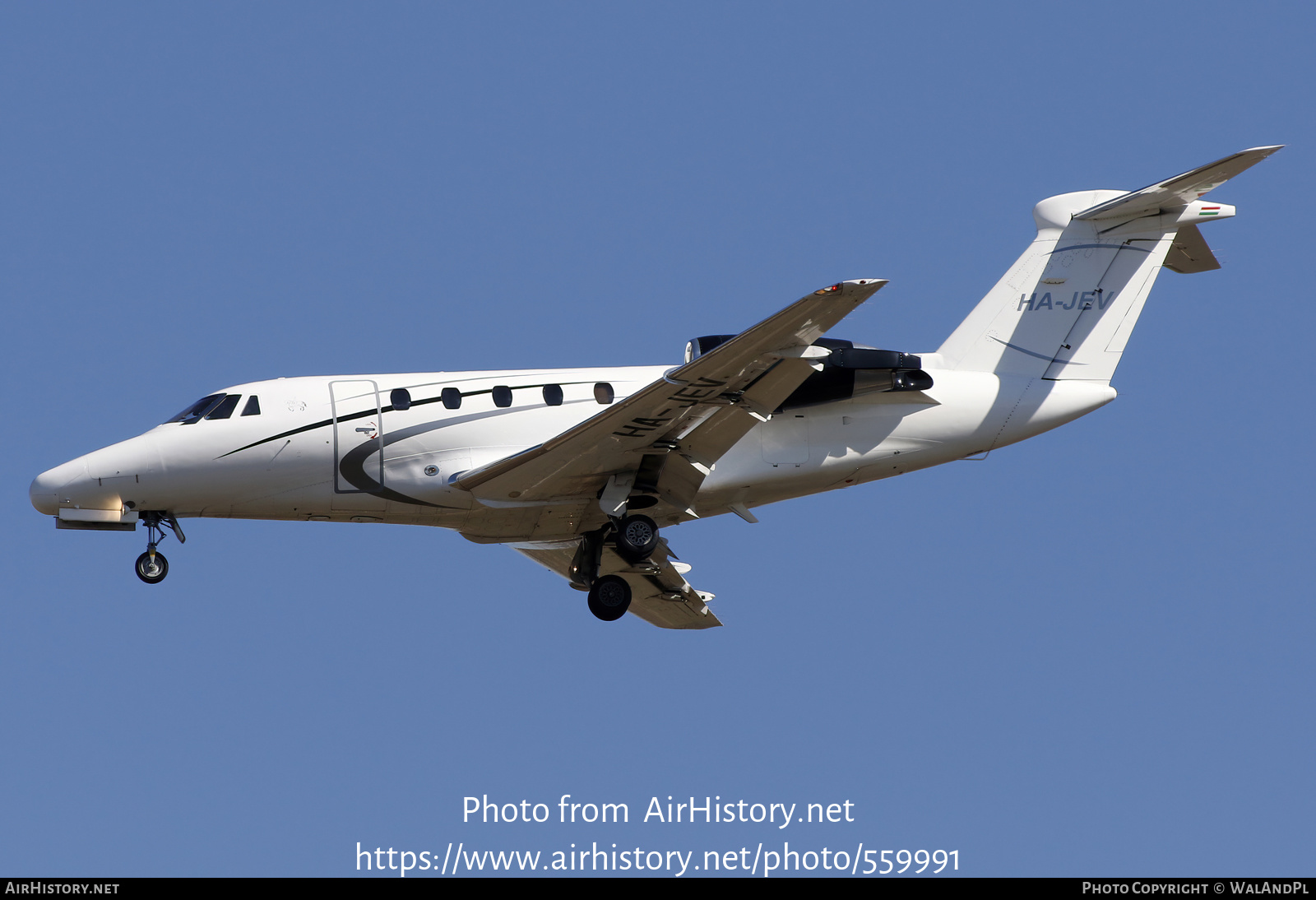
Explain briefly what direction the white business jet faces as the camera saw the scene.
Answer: facing to the left of the viewer
